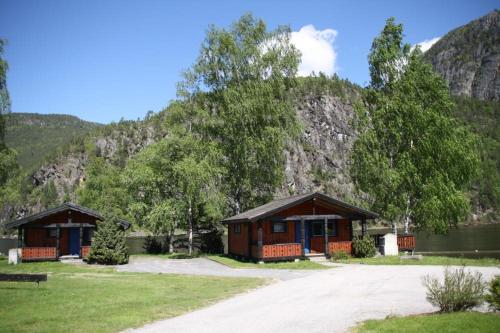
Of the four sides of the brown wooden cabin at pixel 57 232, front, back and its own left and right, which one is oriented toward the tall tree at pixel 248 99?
left

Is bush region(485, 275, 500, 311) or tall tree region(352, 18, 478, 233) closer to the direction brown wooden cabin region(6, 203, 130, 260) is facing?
the bush

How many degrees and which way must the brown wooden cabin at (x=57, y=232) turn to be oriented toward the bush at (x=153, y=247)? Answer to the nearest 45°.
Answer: approximately 135° to its left

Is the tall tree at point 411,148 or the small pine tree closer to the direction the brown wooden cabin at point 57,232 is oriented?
the small pine tree

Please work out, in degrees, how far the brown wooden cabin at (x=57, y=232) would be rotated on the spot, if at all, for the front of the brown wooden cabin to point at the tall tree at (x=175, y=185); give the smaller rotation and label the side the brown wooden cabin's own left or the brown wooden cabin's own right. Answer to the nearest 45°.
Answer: approximately 90° to the brown wooden cabin's own left

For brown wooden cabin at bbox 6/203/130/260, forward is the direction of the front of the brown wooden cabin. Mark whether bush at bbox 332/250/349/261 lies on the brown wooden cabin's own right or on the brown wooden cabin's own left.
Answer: on the brown wooden cabin's own left

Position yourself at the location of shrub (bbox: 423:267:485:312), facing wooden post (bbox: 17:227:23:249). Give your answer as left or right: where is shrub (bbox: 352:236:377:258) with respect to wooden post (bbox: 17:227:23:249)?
right

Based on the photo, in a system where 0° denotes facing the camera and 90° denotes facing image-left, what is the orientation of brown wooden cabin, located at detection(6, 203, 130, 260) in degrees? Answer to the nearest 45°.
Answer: approximately 0°
